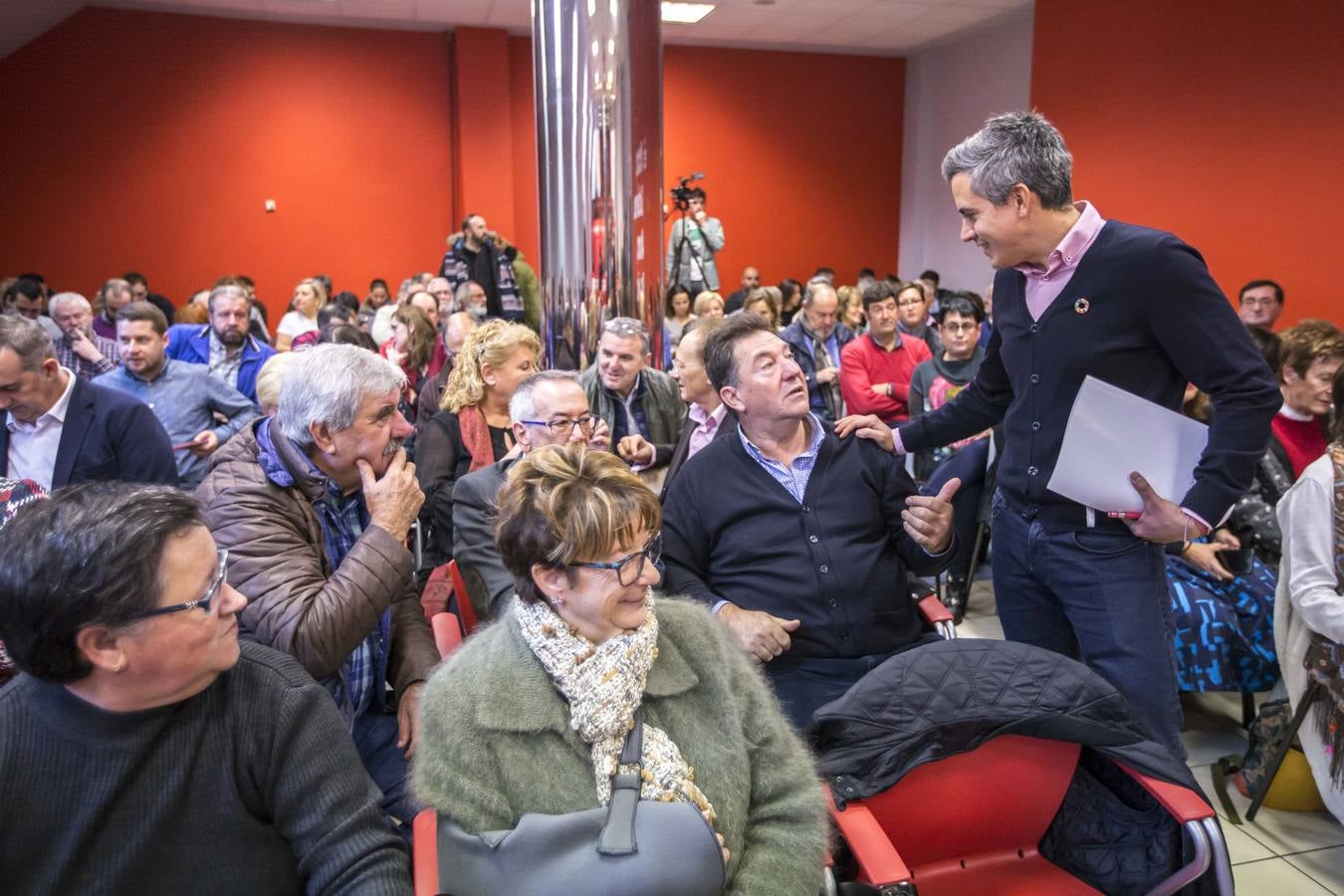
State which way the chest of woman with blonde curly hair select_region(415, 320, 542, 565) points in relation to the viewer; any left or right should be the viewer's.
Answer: facing the viewer and to the right of the viewer

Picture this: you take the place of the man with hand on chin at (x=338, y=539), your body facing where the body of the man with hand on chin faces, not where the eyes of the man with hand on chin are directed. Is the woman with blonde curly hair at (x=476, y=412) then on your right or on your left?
on your left

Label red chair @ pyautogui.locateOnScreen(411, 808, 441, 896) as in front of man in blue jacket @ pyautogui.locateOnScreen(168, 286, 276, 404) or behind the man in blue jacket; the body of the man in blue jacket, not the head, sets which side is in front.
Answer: in front

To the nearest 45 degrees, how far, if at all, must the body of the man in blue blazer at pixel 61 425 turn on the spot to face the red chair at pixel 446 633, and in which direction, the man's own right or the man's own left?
approximately 90° to the man's own left

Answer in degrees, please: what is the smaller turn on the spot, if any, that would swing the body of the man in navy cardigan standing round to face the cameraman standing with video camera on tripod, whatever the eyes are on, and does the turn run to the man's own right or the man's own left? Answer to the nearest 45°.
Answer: approximately 90° to the man's own right

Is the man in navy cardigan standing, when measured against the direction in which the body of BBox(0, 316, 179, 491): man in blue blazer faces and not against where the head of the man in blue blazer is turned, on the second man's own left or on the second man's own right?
on the second man's own left

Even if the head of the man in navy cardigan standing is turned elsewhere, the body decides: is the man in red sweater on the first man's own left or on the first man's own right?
on the first man's own right

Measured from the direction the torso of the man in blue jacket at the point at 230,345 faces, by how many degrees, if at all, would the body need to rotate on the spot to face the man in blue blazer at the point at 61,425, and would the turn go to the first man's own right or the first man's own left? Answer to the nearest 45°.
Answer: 0° — they already face them

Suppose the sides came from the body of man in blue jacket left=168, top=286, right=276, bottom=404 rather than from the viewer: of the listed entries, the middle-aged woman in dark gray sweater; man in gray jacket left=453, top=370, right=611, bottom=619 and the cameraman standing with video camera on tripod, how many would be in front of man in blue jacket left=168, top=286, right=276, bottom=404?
2

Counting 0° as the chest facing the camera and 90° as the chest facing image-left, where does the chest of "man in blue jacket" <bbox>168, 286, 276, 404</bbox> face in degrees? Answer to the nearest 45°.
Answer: approximately 0°

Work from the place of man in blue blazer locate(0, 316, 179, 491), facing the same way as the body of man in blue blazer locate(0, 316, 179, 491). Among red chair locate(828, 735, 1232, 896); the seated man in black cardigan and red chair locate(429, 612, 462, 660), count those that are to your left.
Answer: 3

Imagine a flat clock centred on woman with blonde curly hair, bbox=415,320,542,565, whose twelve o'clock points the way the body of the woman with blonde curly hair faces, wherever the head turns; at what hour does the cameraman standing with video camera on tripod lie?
The cameraman standing with video camera on tripod is roughly at 8 o'clock from the woman with blonde curly hair.

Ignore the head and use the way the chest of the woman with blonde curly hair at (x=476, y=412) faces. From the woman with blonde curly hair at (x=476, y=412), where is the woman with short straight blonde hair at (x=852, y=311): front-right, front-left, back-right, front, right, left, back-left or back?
left
